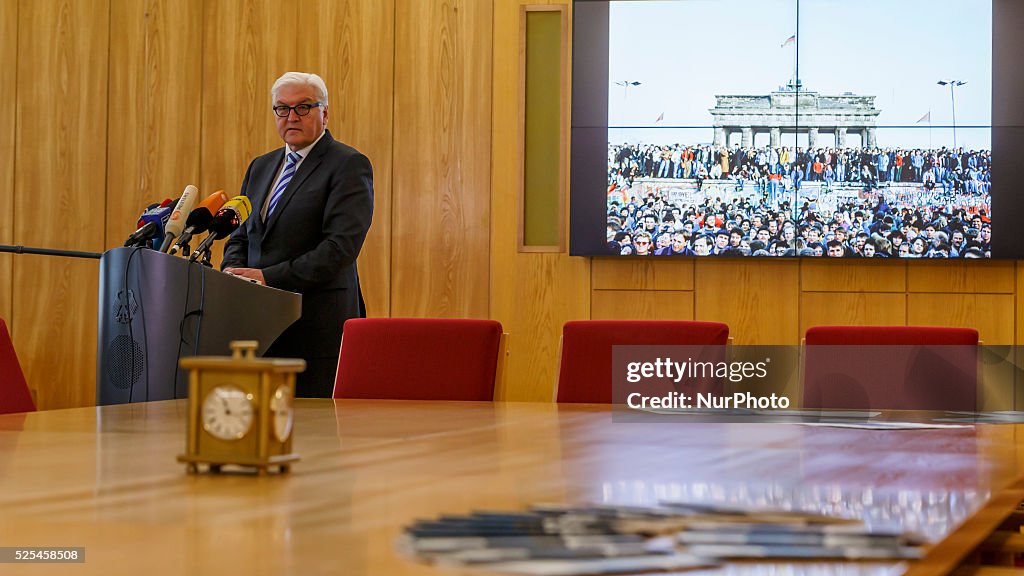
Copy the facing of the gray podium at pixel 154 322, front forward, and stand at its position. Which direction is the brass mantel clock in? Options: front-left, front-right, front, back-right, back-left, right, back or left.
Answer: front-left

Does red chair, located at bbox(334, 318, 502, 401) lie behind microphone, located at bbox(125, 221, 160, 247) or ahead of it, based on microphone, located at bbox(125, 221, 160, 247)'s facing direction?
ahead

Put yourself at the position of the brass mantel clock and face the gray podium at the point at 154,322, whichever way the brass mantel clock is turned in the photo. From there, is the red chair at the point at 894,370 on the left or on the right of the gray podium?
right

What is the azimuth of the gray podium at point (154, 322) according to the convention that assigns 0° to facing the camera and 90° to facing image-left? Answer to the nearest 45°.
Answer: approximately 45°

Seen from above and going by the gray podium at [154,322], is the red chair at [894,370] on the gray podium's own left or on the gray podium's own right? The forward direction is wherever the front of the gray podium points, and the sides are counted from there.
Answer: on the gray podium's own left

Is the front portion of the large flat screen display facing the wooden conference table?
yes

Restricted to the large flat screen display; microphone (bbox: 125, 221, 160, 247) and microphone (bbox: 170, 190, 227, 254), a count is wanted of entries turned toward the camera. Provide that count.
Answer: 1

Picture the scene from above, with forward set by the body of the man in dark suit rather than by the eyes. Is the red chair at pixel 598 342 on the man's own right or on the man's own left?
on the man's own left

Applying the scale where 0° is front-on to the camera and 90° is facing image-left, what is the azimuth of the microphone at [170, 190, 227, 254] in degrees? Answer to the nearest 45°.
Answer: approximately 270°

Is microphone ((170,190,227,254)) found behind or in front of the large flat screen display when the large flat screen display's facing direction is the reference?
in front

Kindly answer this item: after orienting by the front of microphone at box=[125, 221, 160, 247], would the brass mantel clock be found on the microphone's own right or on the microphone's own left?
on the microphone's own right
